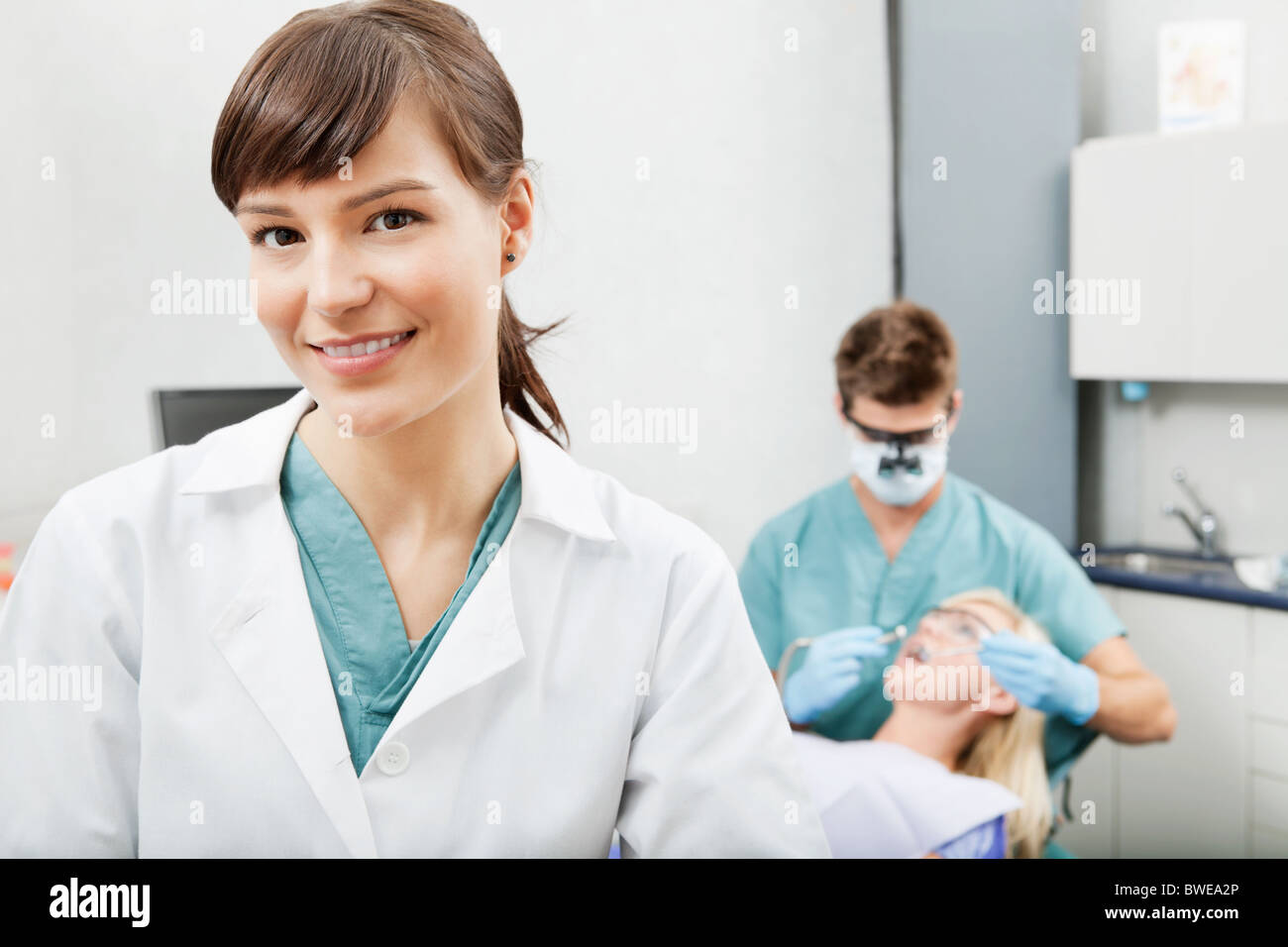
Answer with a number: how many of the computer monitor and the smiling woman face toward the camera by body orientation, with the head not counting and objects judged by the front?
2

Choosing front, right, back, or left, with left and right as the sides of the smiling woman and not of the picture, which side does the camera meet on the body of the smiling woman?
front

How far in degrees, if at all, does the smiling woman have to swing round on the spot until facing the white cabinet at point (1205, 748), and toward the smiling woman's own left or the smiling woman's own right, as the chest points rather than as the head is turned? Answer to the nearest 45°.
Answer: approximately 135° to the smiling woman's own left

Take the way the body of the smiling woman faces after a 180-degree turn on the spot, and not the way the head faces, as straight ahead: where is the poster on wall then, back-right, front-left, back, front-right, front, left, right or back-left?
front-right

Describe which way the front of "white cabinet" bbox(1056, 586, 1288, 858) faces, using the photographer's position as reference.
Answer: facing the viewer and to the left of the viewer

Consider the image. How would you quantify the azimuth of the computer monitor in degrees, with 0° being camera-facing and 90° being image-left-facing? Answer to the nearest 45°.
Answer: approximately 0°

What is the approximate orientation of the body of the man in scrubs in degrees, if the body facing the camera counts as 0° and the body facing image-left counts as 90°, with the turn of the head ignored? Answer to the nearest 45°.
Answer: approximately 0°
